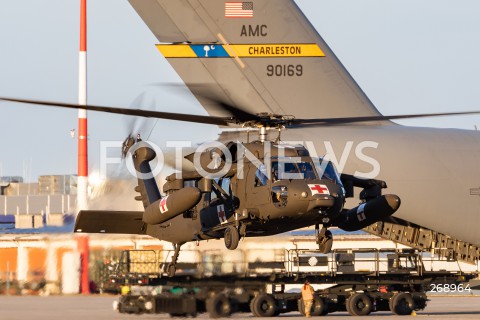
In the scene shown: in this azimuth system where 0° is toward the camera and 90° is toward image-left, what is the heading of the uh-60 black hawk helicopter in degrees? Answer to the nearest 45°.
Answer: approximately 315°

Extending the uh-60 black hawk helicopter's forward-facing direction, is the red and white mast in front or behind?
behind
